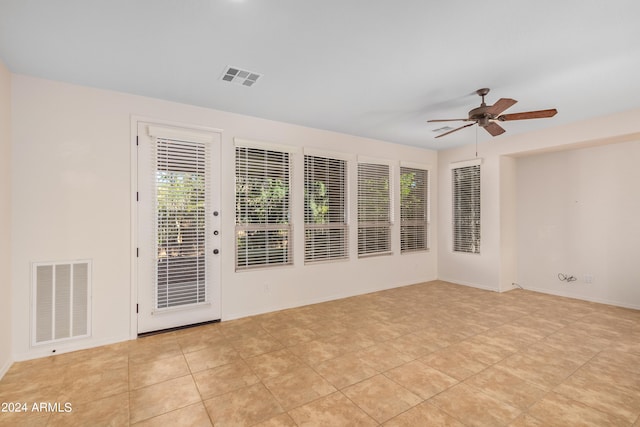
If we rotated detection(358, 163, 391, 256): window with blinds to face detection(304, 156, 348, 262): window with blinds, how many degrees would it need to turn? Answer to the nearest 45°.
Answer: approximately 90° to its right

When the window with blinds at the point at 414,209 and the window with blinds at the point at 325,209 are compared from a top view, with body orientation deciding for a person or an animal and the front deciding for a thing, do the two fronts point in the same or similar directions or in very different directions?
same or similar directions

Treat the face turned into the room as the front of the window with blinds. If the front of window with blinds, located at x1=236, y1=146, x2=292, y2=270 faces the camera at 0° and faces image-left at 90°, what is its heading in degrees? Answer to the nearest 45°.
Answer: approximately 315°

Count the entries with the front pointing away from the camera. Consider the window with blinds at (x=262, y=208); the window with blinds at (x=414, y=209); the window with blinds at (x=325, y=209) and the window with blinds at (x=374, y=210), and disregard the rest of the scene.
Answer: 0

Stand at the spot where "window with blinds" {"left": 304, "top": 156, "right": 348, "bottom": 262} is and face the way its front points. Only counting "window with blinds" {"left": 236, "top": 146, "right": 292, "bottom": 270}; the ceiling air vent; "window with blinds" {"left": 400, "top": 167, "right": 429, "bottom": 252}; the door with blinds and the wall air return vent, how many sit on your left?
1

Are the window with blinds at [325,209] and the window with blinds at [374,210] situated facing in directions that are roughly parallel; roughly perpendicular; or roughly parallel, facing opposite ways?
roughly parallel

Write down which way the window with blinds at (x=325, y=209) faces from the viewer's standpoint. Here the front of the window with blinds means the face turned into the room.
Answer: facing the viewer and to the right of the viewer

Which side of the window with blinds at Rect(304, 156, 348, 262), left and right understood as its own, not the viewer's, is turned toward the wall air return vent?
right

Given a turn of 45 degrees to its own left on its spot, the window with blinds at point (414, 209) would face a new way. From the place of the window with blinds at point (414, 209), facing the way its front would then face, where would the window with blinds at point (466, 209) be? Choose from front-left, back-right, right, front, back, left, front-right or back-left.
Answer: front

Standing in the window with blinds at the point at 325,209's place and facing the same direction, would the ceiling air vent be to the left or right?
on its right

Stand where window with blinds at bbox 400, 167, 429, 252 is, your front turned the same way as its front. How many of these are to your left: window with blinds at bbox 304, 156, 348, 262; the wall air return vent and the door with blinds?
0

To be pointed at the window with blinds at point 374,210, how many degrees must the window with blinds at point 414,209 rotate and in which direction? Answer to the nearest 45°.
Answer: approximately 90° to its right

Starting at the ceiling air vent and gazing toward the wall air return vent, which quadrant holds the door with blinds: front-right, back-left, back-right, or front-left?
front-right

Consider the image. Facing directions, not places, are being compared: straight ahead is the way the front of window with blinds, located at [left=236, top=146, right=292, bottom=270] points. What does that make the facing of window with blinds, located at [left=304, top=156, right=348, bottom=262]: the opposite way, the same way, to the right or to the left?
the same way

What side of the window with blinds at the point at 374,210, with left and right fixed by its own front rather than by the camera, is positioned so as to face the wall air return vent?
right

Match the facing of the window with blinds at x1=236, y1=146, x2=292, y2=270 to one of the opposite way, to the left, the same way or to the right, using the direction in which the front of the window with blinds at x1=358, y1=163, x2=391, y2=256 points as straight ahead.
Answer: the same way

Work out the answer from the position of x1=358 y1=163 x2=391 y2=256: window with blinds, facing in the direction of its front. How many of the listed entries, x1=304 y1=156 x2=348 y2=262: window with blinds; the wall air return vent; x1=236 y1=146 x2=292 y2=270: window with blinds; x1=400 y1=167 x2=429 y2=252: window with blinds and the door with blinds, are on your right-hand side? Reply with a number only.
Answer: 4

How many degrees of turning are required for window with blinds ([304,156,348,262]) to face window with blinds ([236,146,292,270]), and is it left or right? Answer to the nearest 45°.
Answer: approximately 90° to its right

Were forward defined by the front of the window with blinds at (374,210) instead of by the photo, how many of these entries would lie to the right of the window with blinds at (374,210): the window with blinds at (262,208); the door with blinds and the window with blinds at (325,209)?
3
